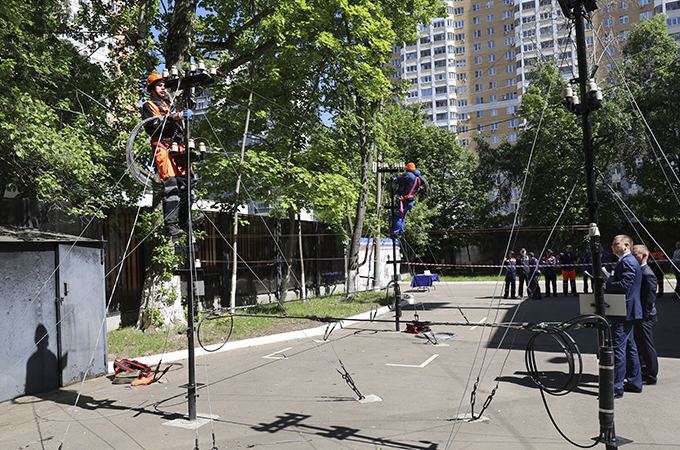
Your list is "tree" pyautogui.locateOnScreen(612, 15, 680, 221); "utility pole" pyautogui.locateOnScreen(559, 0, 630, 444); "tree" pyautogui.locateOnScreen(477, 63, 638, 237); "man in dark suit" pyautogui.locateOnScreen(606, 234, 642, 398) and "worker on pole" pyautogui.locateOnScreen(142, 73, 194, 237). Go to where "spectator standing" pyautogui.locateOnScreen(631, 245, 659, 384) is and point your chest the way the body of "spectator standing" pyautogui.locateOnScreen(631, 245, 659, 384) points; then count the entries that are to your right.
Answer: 2

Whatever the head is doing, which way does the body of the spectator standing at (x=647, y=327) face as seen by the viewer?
to the viewer's left

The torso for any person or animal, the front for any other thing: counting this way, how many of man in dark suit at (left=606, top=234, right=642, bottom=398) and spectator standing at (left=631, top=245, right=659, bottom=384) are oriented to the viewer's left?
2

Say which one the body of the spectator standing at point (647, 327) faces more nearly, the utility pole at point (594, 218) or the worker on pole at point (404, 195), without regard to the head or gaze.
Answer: the worker on pole

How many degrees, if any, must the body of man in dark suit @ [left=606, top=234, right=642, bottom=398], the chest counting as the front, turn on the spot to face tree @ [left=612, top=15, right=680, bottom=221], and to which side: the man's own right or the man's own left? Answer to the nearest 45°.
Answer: approximately 90° to the man's own right

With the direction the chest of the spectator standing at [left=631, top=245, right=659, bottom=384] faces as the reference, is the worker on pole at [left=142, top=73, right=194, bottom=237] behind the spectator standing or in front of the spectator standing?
in front

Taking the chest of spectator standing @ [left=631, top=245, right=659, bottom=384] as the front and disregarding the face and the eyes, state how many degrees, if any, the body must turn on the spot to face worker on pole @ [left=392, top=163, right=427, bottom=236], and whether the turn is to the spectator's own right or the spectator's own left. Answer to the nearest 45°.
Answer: approximately 45° to the spectator's own right

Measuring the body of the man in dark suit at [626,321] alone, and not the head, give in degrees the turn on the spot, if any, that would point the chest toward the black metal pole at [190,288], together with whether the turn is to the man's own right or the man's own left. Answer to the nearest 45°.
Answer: approximately 45° to the man's own left

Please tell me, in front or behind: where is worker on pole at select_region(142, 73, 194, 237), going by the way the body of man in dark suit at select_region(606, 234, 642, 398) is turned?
in front

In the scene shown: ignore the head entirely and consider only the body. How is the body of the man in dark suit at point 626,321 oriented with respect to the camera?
to the viewer's left

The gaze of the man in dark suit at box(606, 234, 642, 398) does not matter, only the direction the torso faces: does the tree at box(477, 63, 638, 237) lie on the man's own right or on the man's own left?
on the man's own right

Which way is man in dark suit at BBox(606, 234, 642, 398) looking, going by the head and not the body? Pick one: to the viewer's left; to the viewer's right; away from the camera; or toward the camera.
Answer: to the viewer's left

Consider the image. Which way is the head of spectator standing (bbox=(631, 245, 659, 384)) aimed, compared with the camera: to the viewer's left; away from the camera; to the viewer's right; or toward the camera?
to the viewer's left

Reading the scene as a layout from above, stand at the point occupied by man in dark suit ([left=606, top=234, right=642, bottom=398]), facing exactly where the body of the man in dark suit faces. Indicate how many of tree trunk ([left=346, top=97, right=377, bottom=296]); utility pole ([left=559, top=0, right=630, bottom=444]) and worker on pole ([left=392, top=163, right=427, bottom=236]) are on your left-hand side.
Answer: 1
